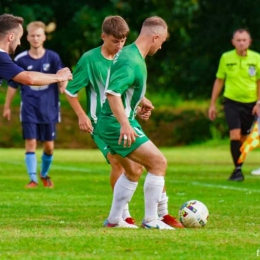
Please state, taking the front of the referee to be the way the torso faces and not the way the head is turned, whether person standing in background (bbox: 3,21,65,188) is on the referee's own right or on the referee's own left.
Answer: on the referee's own right

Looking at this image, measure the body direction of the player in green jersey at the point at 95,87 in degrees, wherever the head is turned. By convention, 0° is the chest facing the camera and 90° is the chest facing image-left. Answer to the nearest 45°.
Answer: approximately 315°

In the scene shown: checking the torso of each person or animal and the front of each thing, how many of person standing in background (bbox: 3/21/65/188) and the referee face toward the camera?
2

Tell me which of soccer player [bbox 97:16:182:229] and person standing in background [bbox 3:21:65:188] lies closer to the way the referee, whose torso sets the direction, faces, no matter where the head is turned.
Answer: the soccer player

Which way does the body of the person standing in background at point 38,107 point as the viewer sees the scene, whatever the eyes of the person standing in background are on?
toward the camera
